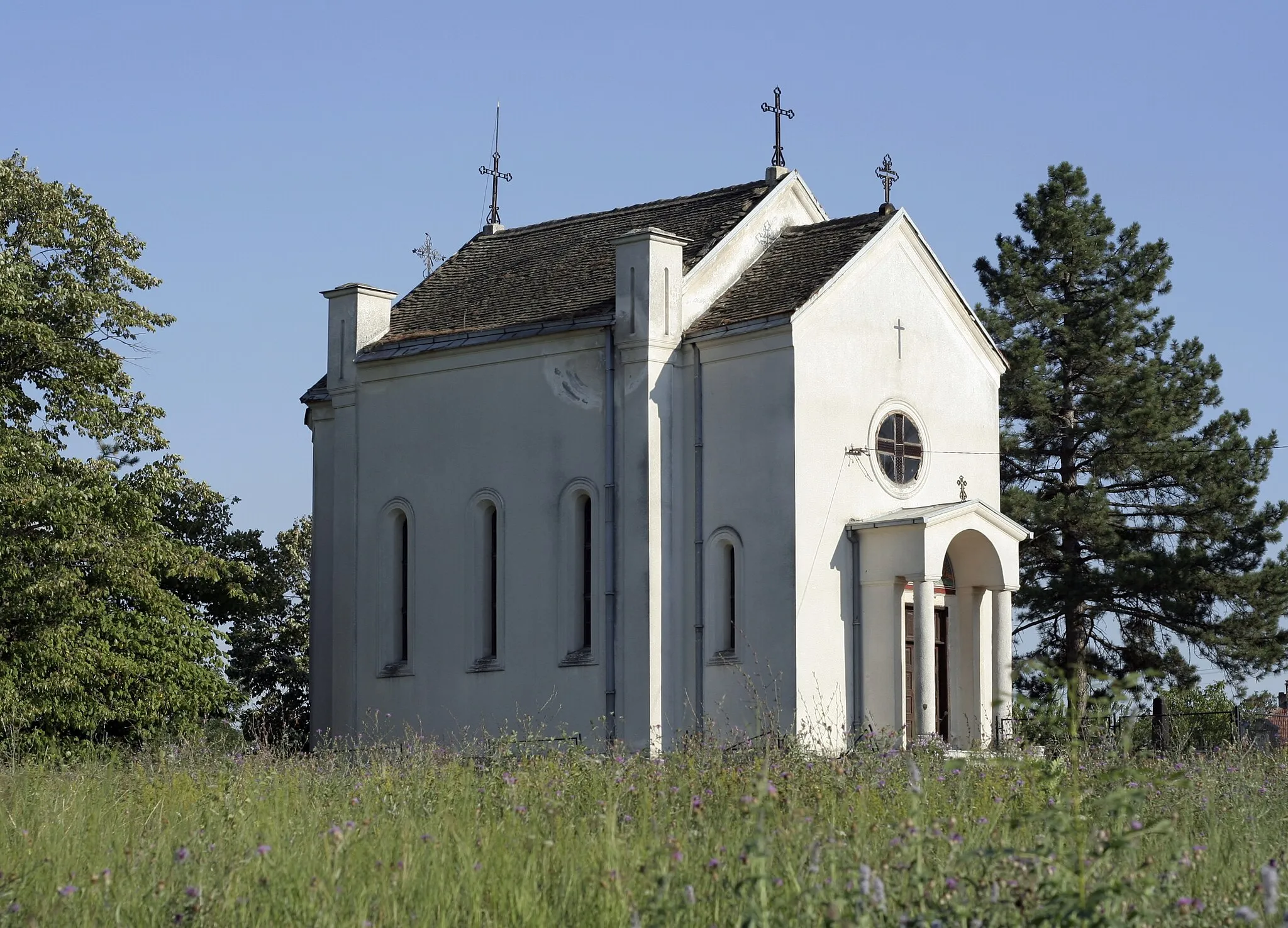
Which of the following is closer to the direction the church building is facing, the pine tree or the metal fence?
the metal fence

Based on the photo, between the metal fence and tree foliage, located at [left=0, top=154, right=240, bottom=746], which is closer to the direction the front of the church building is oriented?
the metal fence

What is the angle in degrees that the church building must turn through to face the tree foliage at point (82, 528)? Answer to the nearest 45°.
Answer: approximately 135° to its right

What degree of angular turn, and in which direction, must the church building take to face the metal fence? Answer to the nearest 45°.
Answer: approximately 45° to its left
